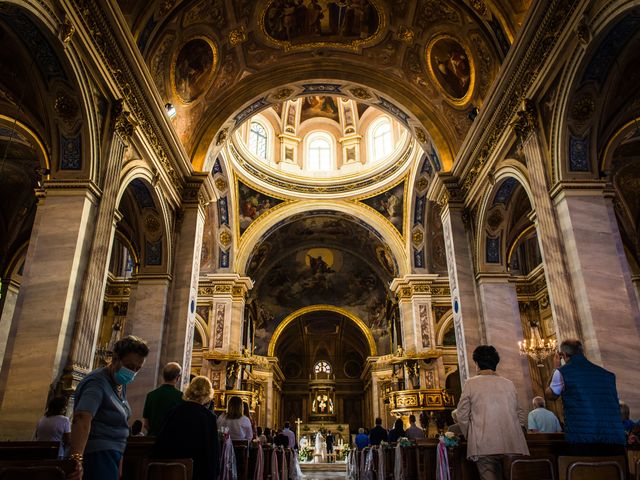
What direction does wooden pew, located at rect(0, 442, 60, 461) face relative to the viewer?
away from the camera

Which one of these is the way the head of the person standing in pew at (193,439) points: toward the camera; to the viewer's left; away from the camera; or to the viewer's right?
away from the camera

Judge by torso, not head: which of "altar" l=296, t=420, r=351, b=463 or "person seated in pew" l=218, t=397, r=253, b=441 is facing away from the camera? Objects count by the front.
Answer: the person seated in pew

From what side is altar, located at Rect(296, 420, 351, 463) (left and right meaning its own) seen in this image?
front

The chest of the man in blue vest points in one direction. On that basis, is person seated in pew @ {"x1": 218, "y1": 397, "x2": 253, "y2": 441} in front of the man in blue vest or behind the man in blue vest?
in front

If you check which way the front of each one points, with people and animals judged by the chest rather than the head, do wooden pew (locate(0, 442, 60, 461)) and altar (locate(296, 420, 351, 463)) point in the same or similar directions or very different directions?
very different directions

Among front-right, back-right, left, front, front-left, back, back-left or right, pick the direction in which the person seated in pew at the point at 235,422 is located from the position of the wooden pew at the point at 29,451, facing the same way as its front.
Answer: front-right

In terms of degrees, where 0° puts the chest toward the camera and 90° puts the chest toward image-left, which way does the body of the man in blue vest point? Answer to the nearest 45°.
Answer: approximately 135°

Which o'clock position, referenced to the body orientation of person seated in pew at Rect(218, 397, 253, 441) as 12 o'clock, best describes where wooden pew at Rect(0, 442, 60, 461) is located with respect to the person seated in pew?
The wooden pew is roughly at 7 o'clock from the person seated in pew.

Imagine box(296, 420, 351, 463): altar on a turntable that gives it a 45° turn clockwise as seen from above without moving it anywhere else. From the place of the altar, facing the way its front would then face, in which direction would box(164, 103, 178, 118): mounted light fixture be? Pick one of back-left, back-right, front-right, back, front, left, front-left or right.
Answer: front-left

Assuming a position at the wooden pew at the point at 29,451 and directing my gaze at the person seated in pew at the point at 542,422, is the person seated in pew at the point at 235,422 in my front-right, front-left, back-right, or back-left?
front-left

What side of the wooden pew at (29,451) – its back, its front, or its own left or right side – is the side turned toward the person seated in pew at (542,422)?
right

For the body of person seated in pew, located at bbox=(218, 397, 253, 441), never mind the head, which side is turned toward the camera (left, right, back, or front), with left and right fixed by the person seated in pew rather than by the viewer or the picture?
back

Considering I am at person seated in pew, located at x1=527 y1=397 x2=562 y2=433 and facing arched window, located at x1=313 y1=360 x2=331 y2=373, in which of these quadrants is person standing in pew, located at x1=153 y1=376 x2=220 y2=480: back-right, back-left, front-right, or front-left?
back-left

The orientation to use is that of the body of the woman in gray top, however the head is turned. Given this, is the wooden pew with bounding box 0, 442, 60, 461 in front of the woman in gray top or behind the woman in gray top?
behind
